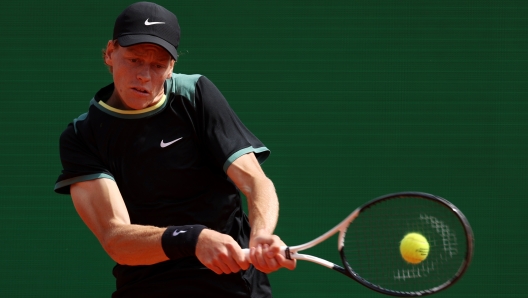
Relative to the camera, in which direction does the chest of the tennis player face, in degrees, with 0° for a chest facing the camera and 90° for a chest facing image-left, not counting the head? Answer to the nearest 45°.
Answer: approximately 0°

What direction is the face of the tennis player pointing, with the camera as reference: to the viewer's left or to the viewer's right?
to the viewer's right

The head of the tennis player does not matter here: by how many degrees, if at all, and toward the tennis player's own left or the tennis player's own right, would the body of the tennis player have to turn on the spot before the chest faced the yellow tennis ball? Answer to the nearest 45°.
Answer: approximately 90° to the tennis player's own left
